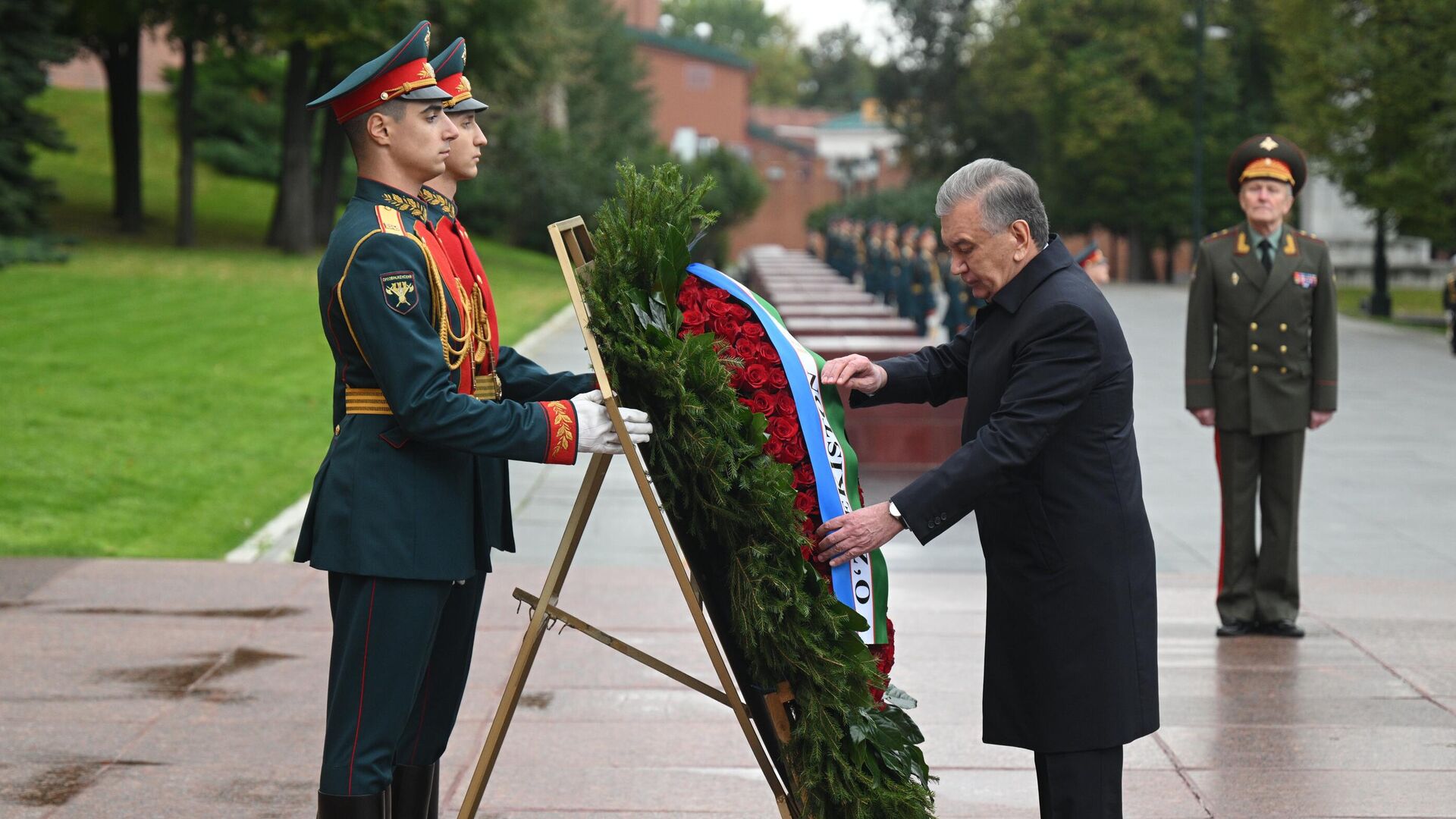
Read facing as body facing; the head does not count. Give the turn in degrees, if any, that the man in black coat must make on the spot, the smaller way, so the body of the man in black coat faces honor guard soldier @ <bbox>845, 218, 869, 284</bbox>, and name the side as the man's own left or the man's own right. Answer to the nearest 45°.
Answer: approximately 90° to the man's own right

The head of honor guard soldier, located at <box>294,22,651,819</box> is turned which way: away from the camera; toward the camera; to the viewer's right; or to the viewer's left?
to the viewer's right

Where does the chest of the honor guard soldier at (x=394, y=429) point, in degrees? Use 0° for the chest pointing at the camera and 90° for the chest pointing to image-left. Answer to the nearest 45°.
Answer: approximately 270°

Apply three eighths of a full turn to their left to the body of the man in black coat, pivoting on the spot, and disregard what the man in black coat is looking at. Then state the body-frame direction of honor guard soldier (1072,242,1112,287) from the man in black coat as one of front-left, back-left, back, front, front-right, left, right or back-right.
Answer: back-left

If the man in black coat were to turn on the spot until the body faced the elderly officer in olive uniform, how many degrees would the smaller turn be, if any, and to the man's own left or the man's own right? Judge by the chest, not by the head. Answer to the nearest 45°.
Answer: approximately 90° to the man's own right

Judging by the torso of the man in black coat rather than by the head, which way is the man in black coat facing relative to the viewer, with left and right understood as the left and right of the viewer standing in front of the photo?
facing to the left of the viewer

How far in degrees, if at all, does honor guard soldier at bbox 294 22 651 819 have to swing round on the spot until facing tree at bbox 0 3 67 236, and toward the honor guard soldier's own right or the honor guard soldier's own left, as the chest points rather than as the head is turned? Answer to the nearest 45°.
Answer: approximately 90° to the honor guard soldier's own left
